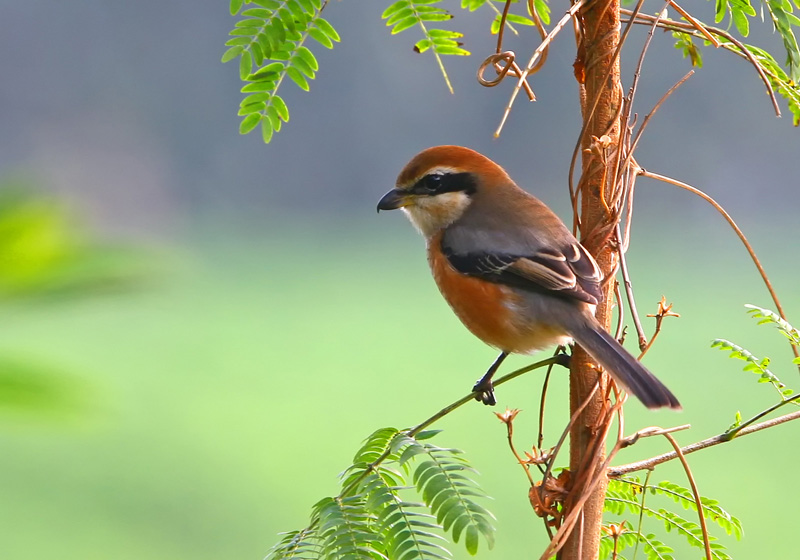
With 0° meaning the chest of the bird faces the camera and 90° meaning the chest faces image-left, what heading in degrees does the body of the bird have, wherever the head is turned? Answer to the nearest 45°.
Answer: approximately 90°
